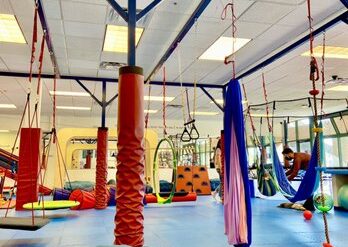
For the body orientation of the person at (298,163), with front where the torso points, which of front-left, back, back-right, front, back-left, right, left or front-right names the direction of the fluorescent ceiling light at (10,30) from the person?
front-left

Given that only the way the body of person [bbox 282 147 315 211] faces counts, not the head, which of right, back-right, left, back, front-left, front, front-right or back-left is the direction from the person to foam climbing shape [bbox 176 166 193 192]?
front-right

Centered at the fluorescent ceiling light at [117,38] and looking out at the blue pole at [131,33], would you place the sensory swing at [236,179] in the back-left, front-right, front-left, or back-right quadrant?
front-left

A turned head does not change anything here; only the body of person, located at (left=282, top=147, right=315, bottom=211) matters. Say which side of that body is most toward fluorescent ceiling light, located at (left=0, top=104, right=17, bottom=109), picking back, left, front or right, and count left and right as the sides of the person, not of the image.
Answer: front

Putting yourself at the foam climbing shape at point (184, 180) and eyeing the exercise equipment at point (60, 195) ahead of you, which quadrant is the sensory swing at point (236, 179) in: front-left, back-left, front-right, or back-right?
front-left

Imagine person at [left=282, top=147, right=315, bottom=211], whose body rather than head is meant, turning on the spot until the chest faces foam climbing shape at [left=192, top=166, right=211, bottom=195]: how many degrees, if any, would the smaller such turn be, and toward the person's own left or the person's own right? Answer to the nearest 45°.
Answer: approximately 45° to the person's own right

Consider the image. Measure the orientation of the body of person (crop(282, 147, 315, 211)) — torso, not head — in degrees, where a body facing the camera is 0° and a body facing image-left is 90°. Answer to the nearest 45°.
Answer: approximately 90°

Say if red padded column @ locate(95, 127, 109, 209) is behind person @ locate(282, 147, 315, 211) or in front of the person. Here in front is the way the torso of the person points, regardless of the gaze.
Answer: in front

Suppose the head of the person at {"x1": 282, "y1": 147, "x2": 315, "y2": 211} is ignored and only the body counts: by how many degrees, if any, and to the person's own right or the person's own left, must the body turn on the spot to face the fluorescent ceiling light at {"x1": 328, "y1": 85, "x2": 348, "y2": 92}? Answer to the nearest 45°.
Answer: approximately 135° to the person's own right

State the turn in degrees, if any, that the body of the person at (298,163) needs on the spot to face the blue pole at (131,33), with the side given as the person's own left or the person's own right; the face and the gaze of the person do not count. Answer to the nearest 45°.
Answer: approximately 90° to the person's own left

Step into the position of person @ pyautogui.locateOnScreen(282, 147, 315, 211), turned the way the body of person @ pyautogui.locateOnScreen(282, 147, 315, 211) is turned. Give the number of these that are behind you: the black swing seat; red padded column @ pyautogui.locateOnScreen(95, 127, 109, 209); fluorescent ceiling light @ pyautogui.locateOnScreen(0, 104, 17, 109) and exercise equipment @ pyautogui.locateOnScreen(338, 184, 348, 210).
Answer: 1

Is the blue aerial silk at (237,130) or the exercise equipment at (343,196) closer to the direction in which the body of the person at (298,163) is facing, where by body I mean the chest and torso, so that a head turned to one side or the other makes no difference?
the blue aerial silk

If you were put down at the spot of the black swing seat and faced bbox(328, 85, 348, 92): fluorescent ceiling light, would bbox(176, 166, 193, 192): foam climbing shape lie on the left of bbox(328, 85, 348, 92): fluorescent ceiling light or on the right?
left

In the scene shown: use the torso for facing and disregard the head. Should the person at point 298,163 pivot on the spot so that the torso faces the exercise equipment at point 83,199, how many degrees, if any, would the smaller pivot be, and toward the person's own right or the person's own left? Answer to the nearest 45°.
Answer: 0° — they already face it
